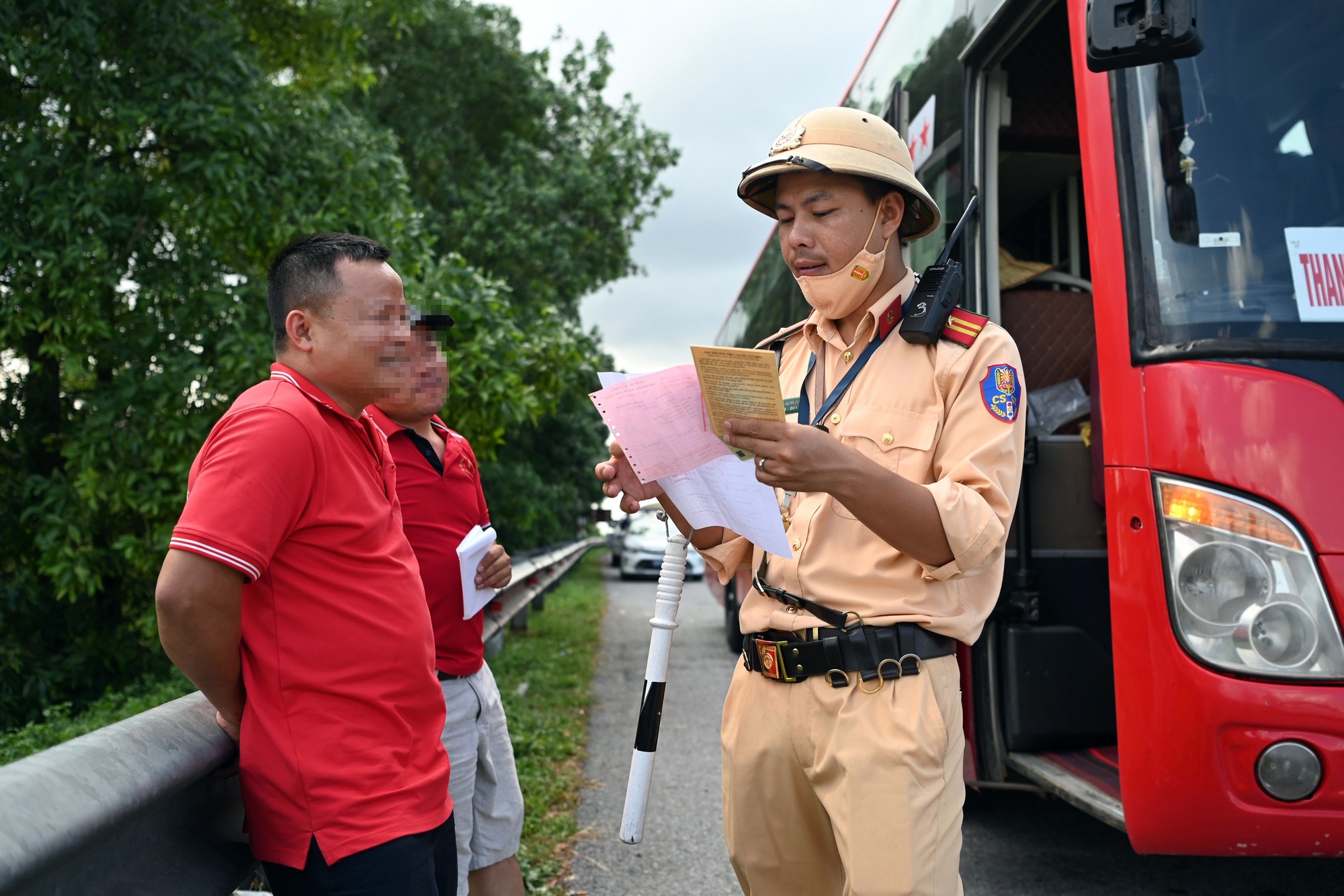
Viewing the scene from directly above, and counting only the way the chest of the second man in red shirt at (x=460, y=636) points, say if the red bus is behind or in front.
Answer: in front

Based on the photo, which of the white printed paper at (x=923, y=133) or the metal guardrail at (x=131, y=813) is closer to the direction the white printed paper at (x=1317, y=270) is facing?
the metal guardrail

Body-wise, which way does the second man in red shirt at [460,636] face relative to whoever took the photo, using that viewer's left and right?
facing the viewer and to the right of the viewer

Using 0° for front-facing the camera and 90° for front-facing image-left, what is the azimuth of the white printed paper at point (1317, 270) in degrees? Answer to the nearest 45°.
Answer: approximately 0°

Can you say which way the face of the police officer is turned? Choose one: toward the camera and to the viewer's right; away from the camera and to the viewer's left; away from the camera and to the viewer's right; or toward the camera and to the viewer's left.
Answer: toward the camera and to the viewer's left

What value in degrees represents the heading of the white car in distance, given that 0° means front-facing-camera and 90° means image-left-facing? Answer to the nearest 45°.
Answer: approximately 0°

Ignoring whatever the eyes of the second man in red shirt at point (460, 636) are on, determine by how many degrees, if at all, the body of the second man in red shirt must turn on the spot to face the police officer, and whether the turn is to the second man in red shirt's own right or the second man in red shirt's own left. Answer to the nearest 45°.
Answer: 0° — they already face them

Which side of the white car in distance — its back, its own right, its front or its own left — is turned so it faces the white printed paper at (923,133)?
front

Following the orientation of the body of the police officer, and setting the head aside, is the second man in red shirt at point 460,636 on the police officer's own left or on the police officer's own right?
on the police officer's own right

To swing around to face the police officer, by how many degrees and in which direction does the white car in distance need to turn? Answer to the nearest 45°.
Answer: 0° — it already faces them

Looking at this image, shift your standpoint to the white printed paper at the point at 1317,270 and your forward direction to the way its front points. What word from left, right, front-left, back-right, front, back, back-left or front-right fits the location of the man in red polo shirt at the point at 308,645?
front-right

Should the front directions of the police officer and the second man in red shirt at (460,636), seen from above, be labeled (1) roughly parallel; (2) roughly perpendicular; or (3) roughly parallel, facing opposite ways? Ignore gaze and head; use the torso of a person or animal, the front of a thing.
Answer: roughly perpendicular
